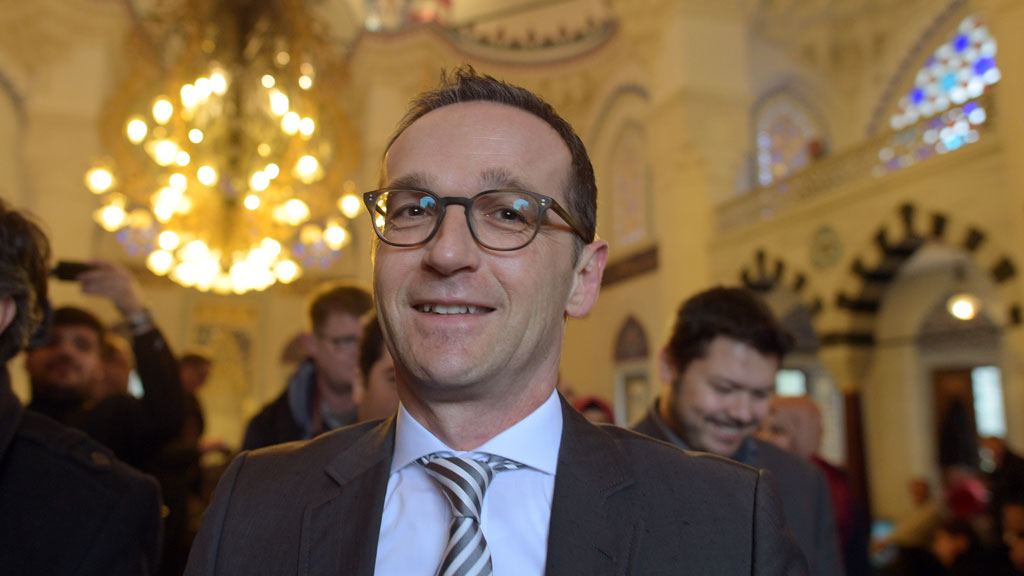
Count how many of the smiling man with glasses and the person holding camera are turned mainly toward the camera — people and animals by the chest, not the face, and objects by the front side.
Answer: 2

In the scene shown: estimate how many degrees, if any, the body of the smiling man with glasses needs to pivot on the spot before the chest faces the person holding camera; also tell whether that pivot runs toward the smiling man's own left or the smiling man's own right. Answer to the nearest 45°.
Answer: approximately 135° to the smiling man's own right

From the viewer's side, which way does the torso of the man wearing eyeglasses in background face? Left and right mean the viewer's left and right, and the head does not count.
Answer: facing the viewer and to the right of the viewer

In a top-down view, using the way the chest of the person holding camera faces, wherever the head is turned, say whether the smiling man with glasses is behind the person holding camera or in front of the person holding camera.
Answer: in front

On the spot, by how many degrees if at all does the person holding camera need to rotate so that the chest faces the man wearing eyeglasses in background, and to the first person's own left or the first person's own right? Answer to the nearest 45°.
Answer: approximately 90° to the first person's own left

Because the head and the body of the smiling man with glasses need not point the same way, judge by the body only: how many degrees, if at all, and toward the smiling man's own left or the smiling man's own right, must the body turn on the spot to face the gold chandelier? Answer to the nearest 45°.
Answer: approximately 135° to the smiling man's own right

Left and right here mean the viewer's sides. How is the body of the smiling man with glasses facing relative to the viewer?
facing the viewer

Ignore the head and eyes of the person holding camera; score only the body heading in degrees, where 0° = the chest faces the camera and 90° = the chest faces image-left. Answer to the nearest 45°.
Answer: approximately 0°

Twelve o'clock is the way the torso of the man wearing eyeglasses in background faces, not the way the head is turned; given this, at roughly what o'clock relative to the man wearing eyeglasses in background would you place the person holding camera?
The person holding camera is roughly at 4 o'clock from the man wearing eyeglasses in background.
